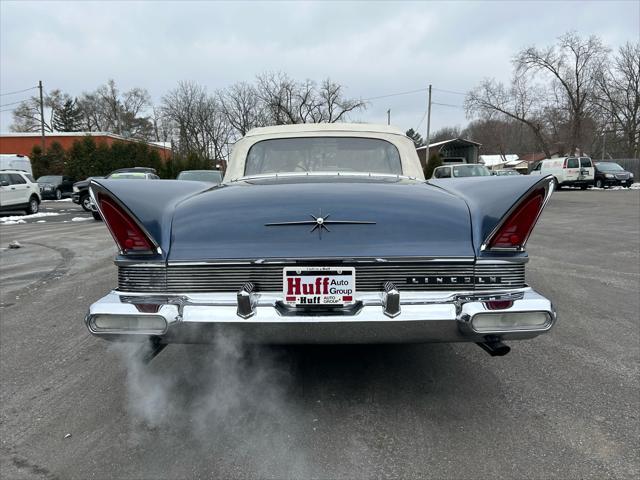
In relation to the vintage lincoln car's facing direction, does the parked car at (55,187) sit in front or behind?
in front

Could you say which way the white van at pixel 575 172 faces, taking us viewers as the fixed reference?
facing away from the viewer and to the left of the viewer

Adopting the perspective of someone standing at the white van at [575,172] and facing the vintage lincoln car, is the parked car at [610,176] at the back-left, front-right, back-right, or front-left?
back-left

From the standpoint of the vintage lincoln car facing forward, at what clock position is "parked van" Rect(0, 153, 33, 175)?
The parked van is roughly at 11 o'clock from the vintage lincoln car.

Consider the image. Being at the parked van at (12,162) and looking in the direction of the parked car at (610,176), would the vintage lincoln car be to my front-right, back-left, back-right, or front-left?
front-right

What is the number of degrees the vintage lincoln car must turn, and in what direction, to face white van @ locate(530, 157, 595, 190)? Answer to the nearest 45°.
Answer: approximately 45° to its right

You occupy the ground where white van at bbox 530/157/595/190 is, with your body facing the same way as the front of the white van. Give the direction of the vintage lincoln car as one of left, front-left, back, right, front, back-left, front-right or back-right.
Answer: back-left

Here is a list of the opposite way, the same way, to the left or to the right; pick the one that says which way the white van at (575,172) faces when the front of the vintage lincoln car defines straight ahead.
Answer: the same way

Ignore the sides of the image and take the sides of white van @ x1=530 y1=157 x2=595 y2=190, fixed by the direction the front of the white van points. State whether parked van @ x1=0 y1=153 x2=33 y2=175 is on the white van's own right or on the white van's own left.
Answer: on the white van's own left

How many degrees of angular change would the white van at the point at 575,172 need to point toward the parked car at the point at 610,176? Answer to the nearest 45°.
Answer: approximately 90° to its right

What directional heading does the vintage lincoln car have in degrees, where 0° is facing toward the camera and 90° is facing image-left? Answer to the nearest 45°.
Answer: approximately 180°

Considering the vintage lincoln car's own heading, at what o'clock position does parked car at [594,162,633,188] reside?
The parked car is roughly at 1 o'clock from the vintage lincoln car.

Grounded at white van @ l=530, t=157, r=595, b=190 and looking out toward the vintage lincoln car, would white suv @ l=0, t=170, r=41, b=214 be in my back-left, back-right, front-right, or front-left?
front-right

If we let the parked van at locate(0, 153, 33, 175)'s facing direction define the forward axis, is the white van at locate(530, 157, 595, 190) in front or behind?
in front
